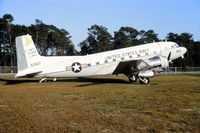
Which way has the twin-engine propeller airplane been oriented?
to the viewer's right
